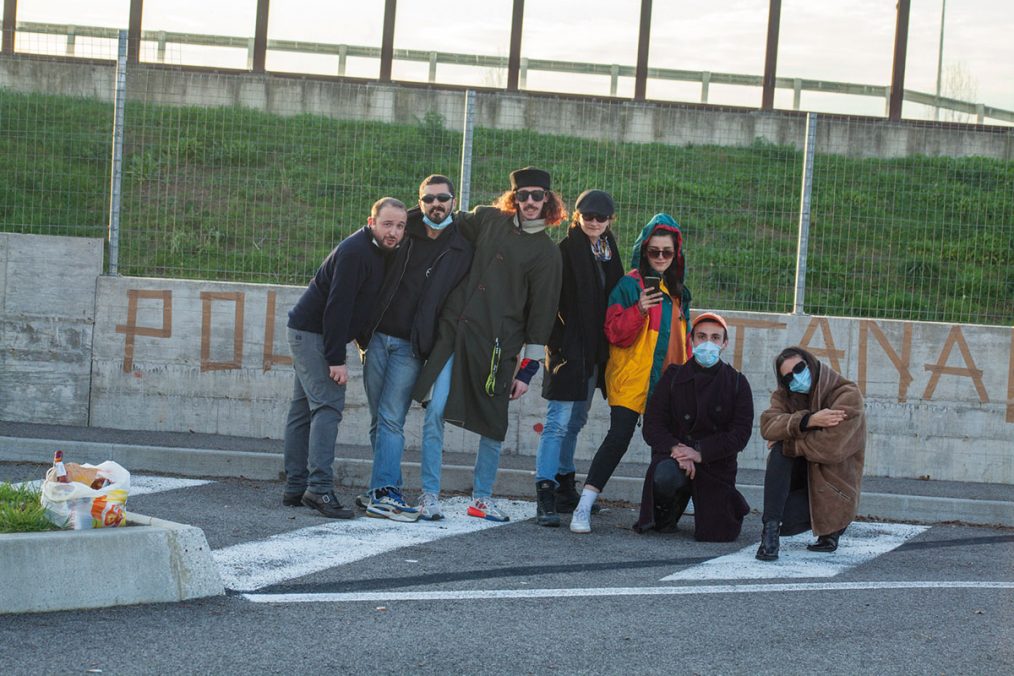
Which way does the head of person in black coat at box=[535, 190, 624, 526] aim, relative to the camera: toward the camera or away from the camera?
toward the camera

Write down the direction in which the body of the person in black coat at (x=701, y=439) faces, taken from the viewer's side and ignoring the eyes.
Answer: toward the camera

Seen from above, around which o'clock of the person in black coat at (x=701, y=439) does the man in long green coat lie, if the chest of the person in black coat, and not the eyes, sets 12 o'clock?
The man in long green coat is roughly at 3 o'clock from the person in black coat.

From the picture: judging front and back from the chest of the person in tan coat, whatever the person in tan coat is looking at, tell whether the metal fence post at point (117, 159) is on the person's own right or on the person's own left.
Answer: on the person's own right

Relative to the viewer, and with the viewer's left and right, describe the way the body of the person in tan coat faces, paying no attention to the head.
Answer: facing the viewer and to the left of the viewer

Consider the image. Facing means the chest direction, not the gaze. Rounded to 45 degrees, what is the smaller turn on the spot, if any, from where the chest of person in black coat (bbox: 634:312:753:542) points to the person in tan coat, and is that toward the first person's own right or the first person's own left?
approximately 45° to the first person's own left

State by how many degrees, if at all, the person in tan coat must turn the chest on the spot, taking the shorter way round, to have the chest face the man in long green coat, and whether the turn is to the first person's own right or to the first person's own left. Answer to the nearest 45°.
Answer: approximately 45° to the first person's own right

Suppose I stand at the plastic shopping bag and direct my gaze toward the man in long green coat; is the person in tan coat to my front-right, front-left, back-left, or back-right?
front-right

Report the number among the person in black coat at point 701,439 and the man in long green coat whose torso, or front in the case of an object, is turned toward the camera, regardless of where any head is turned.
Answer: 2

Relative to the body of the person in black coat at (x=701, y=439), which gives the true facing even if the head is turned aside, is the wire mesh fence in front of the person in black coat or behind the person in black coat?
behind

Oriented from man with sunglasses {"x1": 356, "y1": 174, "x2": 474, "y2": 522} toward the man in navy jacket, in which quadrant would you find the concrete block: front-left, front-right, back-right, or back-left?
front-left

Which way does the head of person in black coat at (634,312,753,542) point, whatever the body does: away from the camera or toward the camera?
toward the camera

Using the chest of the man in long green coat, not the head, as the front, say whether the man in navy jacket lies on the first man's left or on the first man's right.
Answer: on the first man's right

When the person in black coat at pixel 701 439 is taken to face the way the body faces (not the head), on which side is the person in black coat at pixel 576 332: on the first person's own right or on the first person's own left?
on the first person's own right

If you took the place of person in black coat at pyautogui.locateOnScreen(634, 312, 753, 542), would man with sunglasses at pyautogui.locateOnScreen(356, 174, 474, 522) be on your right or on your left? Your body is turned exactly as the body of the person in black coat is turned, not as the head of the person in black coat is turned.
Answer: on your right

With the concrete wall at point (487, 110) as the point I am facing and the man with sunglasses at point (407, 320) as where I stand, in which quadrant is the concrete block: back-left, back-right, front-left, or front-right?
back-left

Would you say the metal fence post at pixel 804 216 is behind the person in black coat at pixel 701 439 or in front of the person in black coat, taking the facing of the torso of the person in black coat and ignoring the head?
behind
